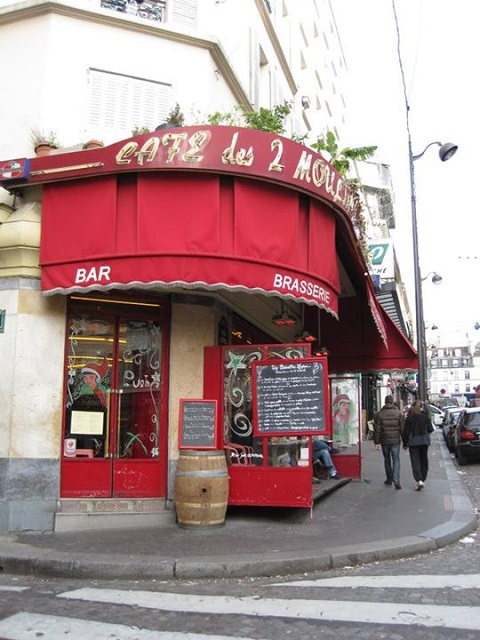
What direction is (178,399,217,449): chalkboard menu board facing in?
toward the camera

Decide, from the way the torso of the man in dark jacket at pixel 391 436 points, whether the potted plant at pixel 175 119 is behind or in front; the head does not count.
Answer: behind

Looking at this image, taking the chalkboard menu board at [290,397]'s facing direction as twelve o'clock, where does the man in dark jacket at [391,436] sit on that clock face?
The man in dark jacket is roughly at 7 o'clock from the chalkboard menu board.

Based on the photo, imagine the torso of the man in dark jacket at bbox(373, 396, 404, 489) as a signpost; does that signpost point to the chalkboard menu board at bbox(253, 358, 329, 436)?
no

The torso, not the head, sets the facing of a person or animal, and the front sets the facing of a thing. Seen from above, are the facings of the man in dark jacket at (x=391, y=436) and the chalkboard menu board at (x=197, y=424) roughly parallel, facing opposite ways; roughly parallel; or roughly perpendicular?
roughly parallel, facing opposite ways

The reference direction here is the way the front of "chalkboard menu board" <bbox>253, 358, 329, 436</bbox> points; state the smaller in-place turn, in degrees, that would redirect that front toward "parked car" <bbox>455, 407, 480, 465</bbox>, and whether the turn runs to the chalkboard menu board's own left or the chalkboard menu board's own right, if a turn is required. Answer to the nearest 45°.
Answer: approximately 135° to the chalkboard menu board's own left

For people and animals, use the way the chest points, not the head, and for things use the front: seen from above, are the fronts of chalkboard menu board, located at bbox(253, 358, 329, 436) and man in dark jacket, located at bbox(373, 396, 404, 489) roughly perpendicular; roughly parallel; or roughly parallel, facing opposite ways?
roughly parallel, facing opposite ways

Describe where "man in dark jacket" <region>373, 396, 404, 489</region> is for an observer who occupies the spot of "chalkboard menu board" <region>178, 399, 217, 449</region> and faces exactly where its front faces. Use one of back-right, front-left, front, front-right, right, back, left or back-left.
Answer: back-left

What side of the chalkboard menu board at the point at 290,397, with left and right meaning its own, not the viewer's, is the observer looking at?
front

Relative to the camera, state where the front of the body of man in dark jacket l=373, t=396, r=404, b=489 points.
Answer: away from the camera

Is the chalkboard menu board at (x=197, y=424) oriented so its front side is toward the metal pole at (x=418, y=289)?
no

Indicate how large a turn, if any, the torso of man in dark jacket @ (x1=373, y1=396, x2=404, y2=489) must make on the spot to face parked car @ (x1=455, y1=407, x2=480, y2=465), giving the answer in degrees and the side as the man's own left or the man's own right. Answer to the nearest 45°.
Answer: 0° — they already face it

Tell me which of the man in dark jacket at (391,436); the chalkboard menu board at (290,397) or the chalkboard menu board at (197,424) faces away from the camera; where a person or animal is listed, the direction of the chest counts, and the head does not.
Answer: the man in dark jacket

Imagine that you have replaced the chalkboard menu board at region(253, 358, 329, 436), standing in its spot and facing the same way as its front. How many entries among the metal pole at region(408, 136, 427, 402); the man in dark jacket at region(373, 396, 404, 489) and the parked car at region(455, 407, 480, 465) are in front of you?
0

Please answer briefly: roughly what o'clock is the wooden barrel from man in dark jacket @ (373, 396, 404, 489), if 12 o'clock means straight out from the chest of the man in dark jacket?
The wooden barrel is roughly at 7 o'clock from the man in dark jacket.

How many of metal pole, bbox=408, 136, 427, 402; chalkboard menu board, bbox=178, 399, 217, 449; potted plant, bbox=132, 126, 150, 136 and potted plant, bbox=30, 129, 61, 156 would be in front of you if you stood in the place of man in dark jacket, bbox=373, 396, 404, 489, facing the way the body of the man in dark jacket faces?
1

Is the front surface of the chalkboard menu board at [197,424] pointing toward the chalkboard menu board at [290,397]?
no

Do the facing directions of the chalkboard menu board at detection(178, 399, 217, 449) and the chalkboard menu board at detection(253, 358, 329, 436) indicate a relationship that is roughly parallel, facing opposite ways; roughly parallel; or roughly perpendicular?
roughly parallel
